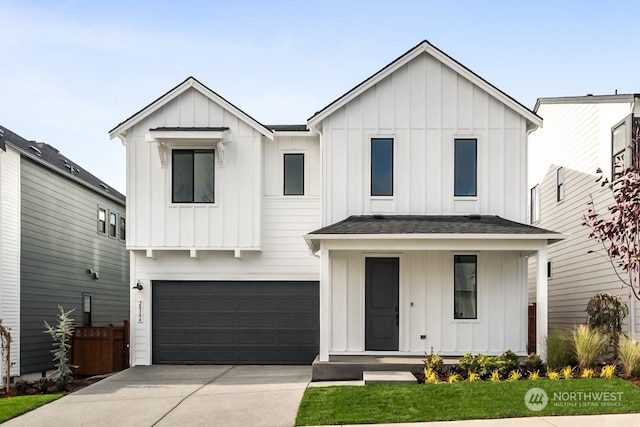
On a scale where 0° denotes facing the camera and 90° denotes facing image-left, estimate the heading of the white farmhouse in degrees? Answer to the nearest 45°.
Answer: approximately 0°

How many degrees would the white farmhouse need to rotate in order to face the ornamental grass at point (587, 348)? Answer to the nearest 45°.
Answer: approximately 45° to its left

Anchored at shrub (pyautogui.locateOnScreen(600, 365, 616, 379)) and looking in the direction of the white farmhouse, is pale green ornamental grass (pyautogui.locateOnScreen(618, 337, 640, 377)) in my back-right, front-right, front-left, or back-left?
back-right

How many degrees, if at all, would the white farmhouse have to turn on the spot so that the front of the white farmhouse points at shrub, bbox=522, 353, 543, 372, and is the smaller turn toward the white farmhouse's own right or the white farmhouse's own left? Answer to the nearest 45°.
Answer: approximately 45° to the white farmhouse's own left

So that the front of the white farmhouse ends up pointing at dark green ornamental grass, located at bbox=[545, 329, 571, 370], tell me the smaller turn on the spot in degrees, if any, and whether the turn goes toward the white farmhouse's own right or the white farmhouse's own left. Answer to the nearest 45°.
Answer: approximately 45° to the white farmhouse's own left

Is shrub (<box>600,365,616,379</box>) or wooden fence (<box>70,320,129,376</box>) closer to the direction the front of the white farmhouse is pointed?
the shrub

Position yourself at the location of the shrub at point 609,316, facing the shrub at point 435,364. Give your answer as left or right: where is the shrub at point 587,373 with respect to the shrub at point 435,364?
left

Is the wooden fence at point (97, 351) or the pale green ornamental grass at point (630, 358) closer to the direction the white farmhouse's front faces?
the pale green ornamental grass
